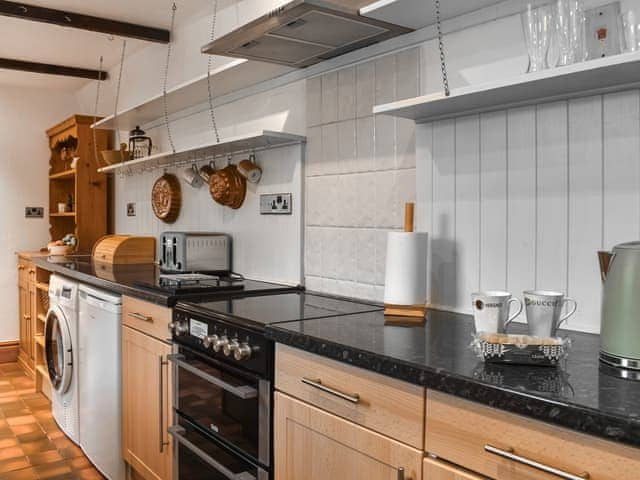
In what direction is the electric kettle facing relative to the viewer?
to the viewer's left

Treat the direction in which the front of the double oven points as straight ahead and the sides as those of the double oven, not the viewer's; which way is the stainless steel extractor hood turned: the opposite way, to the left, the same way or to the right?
the same way

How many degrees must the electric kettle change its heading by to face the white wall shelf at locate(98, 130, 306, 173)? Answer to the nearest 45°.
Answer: approximately 45° to its right

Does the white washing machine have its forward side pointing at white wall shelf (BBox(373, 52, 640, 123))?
no

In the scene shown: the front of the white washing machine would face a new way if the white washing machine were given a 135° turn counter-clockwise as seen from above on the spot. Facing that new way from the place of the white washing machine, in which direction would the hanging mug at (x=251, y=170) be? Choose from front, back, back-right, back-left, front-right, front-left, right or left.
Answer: front

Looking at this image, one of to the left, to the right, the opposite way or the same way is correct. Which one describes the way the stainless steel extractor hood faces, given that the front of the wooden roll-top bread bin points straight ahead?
the same way

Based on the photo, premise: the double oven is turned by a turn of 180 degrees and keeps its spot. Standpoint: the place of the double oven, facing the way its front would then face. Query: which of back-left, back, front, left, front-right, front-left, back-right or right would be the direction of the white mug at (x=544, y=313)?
right

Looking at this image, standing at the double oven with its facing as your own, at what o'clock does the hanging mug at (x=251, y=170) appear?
The hanging mug is roughly at 5 o'clock from the double oven.

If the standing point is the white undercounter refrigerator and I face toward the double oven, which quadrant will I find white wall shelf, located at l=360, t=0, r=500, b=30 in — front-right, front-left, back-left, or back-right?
front-left

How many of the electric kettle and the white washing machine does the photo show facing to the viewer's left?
2

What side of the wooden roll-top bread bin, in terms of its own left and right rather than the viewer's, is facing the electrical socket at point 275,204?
left

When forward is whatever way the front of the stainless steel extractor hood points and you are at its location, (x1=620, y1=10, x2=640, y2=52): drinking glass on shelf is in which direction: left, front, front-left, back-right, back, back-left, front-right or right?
left

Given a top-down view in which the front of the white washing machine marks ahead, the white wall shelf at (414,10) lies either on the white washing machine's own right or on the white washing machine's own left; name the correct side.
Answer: on the white washing machine's own left

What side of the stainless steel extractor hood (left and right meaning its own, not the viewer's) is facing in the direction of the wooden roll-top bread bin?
right

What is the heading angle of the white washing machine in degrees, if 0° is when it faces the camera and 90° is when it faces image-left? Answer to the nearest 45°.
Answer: approximately 90°

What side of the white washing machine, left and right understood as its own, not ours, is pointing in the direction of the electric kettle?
left

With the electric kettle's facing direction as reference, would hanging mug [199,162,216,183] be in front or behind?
in front
